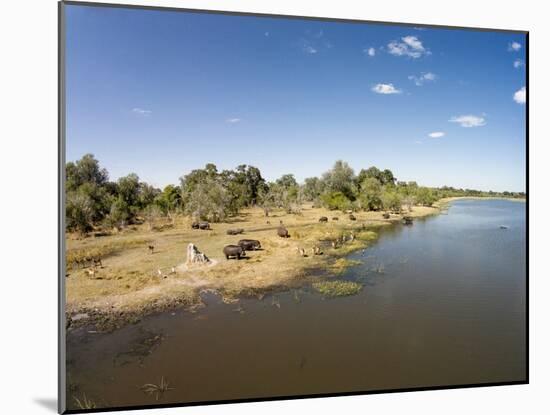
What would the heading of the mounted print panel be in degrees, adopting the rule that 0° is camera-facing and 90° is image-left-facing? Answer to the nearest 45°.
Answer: approximately 315°
